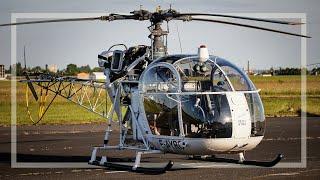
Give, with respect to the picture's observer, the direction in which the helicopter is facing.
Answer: facing the viewer and to the right of the viewer
